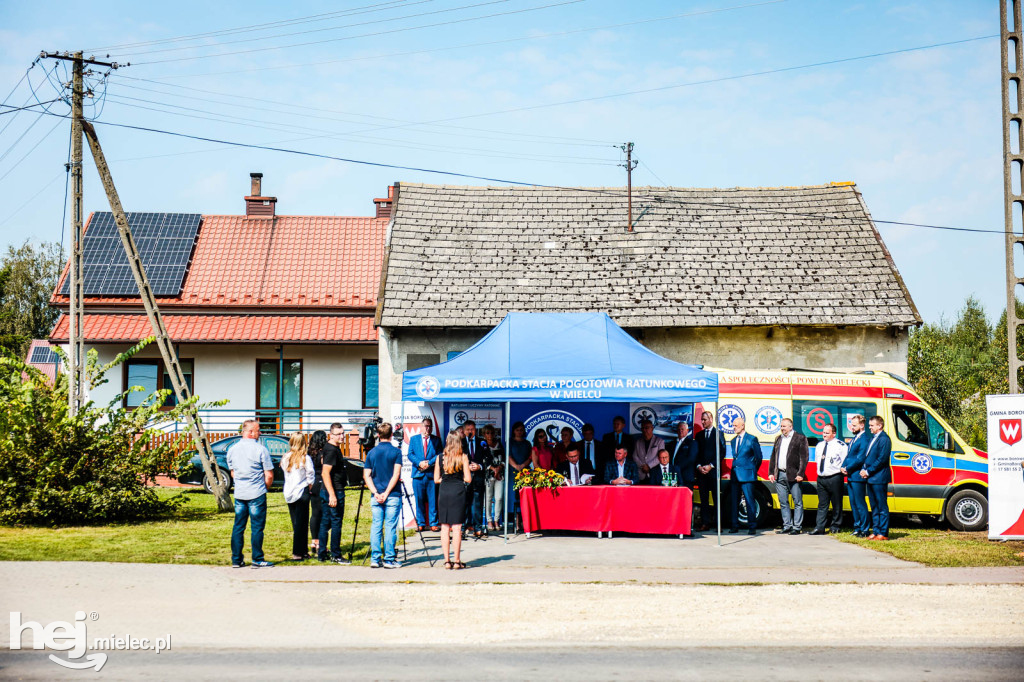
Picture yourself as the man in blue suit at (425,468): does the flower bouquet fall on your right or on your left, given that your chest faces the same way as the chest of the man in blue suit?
on your left

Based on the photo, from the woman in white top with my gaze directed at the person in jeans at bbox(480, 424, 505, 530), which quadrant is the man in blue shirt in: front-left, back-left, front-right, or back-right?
front-right

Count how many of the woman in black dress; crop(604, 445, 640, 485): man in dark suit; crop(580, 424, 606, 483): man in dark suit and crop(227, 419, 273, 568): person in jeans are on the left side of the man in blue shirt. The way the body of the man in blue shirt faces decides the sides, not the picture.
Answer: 1

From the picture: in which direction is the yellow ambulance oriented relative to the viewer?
to the viewer's right

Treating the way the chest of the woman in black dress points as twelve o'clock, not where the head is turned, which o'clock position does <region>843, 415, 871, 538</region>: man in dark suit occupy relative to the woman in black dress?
The man in dark suit is roughly at 2 o'clock from the woman in black dress.

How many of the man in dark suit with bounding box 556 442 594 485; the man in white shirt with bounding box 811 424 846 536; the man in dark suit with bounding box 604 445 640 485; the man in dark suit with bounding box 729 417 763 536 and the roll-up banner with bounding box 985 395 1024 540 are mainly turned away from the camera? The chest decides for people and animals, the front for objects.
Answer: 0

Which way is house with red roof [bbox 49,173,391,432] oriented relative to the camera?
toward the camera

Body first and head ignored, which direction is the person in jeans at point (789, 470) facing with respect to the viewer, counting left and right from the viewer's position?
facing the viewer and to the left of the viewer

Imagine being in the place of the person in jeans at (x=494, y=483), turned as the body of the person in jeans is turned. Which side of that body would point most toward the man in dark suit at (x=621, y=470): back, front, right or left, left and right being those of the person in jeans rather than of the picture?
left

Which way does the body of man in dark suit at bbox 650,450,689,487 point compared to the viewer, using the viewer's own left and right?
facing the viewer

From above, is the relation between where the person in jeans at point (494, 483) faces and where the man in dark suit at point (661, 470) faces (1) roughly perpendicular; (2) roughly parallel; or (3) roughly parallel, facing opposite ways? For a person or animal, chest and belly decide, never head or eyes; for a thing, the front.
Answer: roughly parallel

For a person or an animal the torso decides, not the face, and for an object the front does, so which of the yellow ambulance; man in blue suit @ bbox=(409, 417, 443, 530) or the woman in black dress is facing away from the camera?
the woman in black dress

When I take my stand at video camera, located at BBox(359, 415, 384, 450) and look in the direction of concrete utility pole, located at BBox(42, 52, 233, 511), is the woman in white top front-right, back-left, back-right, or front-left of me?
front-left

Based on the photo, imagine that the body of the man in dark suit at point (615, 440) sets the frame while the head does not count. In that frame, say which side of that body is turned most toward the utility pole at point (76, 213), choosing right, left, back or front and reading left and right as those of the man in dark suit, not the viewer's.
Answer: right

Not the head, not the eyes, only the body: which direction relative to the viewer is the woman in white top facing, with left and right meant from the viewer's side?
facing away from the viewer and to the right of the viewer

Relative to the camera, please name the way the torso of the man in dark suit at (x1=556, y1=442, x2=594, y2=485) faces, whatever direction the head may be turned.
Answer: toward the camera
